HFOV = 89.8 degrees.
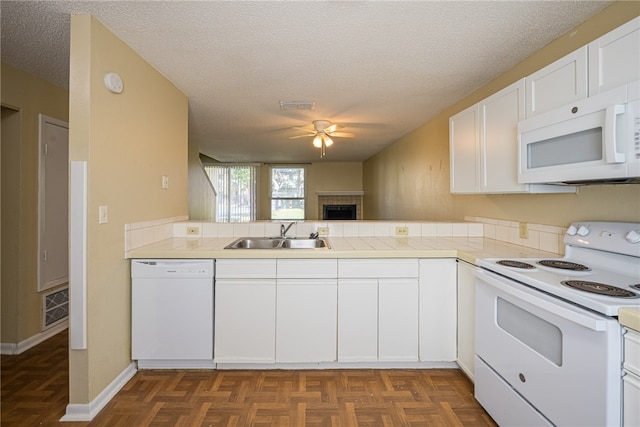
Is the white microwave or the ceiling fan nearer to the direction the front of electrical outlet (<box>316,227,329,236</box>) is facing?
the white microwave

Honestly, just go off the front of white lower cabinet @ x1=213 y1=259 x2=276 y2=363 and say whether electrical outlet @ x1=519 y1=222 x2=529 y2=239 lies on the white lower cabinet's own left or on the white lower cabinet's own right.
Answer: on the white lower cabinet's own left

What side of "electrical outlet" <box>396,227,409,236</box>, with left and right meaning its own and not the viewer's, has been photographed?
front

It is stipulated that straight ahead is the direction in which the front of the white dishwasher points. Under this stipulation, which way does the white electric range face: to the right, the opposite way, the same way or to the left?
to the right

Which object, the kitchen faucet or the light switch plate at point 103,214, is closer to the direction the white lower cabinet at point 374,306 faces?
the light switch plate

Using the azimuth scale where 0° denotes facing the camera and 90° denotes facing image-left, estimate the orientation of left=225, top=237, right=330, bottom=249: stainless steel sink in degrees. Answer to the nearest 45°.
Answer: approximately 0°

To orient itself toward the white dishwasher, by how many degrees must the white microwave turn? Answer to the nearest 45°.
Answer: approximately 45° to its right

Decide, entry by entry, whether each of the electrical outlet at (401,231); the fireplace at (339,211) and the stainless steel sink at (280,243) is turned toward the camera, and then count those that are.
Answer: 3

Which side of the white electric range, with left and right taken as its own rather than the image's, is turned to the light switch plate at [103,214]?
front

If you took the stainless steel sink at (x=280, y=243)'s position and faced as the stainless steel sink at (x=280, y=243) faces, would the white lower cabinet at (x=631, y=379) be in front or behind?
in front

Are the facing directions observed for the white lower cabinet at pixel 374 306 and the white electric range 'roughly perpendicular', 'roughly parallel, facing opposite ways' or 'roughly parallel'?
roughly perpendicular

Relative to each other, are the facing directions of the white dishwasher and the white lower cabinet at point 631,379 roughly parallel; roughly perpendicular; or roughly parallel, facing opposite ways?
roughly perpendicular
